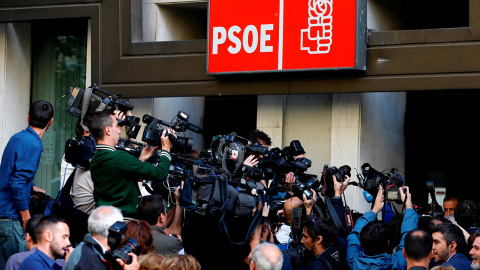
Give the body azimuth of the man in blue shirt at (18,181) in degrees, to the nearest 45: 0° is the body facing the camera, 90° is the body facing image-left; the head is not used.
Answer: approximately 225°

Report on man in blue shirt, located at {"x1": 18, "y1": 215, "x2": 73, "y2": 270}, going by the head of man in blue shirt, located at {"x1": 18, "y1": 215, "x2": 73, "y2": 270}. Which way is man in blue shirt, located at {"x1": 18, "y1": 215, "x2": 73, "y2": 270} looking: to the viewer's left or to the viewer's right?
to the viewer's right

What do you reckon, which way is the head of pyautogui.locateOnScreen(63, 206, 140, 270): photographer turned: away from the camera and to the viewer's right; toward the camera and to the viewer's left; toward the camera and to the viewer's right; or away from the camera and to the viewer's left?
away from the camera and to the viewer's right
